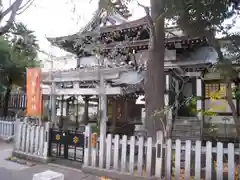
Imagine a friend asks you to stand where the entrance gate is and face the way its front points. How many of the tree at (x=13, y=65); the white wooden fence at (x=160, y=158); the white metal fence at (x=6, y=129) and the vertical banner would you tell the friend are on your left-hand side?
1

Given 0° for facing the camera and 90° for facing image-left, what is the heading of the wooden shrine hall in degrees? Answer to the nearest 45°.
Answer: approximately 45°

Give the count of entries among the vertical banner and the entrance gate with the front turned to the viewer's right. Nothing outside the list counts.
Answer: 0

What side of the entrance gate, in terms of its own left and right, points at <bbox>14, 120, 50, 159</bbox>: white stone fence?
right

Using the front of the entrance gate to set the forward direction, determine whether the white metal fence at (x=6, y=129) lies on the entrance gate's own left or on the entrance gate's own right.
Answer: on the entrance gate's own right

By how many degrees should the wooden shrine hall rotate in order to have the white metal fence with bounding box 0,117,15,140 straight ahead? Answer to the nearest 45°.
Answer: approximately 45° to its right

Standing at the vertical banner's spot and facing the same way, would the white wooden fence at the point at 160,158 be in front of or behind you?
in front

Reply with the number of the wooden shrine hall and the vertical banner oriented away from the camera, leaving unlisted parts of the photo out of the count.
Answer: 0

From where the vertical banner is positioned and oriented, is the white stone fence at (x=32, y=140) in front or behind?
in front

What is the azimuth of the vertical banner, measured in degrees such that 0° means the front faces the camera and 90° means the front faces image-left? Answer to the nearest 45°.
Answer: approximately 0°

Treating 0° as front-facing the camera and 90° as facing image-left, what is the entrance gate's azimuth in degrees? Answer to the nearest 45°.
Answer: approximately 45°
